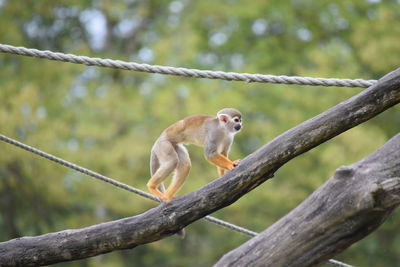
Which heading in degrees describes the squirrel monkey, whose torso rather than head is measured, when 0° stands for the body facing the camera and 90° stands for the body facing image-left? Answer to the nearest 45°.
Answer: approximately 270°

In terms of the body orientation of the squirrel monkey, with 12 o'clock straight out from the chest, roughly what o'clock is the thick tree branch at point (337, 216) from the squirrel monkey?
The thick tree branch is roughly at 2 o'clock from the squirrel monkey.
